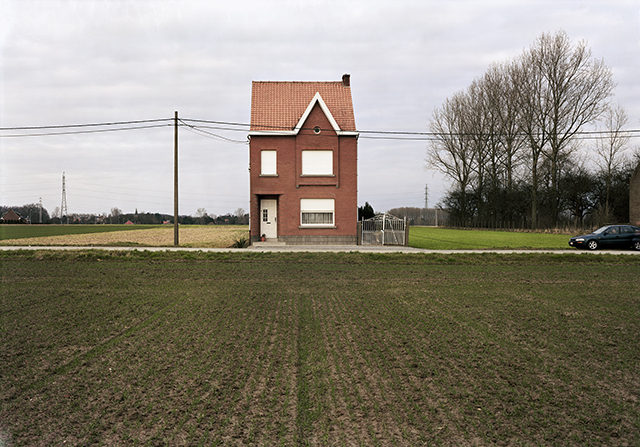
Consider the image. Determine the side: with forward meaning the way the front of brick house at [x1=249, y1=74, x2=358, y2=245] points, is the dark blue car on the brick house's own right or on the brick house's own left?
on the brick house's own left

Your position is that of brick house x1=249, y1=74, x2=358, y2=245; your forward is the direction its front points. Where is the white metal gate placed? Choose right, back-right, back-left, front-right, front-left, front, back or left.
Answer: left

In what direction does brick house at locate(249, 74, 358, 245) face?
toward the camera
